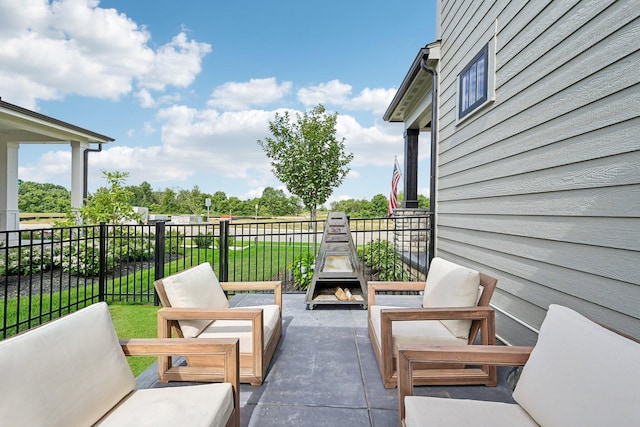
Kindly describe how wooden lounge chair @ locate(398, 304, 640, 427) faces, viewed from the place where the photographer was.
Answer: facing the viewer and to the left of the viewer

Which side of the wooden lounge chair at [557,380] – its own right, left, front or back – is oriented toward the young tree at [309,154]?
right

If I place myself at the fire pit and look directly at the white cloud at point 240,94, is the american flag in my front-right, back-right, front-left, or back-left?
front-right

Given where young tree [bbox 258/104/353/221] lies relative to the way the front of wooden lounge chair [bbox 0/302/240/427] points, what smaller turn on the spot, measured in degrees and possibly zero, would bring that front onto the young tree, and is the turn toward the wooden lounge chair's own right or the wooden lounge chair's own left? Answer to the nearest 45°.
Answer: approximately 90° to the wooden lounge chair's own left

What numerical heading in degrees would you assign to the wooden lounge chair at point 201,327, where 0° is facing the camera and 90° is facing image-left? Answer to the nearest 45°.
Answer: approximately 270°

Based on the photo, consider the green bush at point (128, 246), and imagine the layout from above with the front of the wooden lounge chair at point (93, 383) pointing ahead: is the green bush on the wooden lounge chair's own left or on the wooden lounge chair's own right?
on the wooden lounge chair's own left

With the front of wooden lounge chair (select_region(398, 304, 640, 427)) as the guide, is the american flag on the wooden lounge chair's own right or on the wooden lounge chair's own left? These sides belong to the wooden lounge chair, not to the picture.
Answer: on the wooden lounge chair's own right

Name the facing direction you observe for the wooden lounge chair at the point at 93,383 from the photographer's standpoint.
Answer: facing the viewer and to the right of the viewer

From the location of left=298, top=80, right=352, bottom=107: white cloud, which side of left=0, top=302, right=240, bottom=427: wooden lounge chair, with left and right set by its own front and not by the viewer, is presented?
left

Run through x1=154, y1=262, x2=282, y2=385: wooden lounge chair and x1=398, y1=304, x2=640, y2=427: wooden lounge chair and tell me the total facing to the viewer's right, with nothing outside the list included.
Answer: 1

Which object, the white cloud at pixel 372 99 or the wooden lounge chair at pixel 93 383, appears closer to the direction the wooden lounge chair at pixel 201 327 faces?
the white cloud

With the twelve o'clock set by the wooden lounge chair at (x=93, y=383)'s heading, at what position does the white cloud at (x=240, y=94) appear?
The white cloud is roughly at 8 o'clock from the wooden lounge chair.

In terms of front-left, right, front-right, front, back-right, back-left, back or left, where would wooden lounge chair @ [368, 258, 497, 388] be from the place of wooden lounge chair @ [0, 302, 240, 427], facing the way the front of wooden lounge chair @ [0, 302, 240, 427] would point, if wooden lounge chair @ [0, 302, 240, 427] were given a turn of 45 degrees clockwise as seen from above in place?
left

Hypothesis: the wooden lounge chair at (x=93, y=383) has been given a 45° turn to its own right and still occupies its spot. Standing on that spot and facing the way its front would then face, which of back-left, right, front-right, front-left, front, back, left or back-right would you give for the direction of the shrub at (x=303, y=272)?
back-left

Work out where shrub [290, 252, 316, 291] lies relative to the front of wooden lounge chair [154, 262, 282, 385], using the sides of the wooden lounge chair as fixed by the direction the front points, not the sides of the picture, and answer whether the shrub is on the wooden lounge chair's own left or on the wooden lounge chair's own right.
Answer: on the wooden lounge chair's own left

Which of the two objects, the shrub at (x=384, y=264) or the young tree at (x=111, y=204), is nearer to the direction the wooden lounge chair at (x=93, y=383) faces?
the shrub
